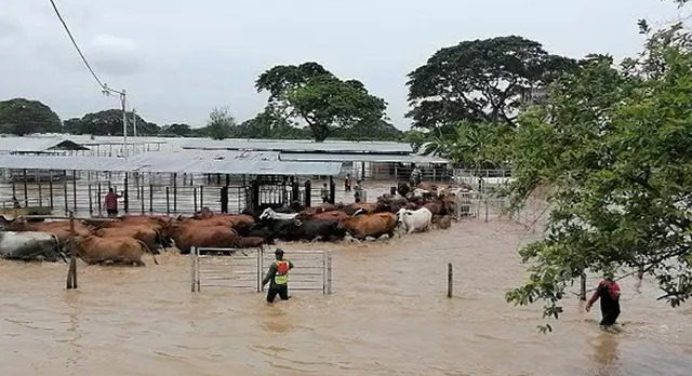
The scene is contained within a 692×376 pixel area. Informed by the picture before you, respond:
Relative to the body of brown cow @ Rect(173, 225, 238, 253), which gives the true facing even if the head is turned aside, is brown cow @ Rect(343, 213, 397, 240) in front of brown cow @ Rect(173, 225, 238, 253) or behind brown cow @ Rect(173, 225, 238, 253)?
behind

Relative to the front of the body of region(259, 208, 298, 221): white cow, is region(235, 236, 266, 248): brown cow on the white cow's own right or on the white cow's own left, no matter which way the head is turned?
on the white cow's own left

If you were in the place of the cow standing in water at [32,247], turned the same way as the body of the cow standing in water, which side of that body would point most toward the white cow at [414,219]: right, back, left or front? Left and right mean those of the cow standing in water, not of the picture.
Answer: back

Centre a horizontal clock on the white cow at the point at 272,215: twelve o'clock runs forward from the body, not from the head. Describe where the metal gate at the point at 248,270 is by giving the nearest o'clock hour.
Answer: The metal gate is roughly at 9 o'clock from the white cow.

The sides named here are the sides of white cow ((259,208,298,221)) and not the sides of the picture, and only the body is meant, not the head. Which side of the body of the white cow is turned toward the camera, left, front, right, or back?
left

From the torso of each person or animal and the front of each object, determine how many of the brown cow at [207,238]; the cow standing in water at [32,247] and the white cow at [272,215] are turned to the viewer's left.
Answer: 3

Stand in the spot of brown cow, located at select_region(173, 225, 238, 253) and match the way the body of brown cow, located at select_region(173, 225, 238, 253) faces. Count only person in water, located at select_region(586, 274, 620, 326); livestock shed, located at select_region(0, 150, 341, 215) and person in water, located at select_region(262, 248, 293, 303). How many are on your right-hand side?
1

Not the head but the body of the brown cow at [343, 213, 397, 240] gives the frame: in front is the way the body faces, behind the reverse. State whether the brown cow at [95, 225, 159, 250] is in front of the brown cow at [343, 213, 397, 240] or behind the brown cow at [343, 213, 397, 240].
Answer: in front

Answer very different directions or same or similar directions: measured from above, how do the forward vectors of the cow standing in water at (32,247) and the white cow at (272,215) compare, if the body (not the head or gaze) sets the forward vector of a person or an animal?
same or similar directions

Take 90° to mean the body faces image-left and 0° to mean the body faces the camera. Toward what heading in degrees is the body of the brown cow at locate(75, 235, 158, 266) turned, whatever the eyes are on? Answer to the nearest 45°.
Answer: approximately 90°

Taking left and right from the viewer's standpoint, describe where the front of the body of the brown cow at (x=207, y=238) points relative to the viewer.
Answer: facing to the left of the viewer

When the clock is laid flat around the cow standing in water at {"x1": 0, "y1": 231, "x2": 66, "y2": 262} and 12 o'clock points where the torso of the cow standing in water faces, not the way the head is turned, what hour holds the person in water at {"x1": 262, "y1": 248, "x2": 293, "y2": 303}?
The person in water is roughly at 8 o'clock from the cow standing in water.

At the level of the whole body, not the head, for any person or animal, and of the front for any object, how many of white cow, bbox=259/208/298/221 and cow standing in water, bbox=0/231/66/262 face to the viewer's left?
2

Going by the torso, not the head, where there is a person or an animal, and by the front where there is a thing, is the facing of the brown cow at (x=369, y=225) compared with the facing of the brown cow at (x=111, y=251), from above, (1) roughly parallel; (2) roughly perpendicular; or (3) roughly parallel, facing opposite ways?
roughly parallel

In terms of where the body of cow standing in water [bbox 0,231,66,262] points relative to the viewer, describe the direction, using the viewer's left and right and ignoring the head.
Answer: facing to the left of the viewer

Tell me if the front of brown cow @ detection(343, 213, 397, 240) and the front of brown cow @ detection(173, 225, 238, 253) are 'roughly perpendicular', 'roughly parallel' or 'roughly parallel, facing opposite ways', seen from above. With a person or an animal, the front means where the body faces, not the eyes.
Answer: roughly parallel

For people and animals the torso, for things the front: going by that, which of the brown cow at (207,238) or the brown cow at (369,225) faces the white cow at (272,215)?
the brown cow at (369,225)
